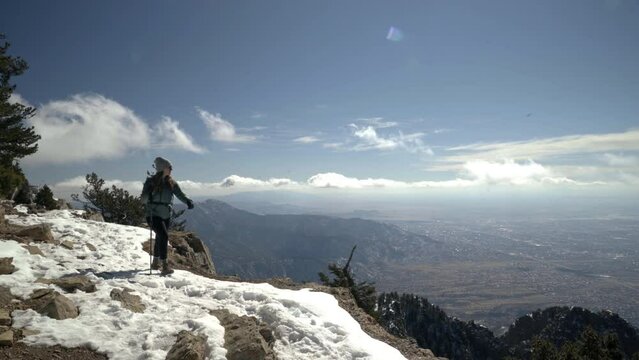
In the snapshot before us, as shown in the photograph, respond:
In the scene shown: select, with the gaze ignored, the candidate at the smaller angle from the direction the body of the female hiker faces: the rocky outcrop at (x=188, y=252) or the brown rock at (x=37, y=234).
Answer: the rocky outcrop

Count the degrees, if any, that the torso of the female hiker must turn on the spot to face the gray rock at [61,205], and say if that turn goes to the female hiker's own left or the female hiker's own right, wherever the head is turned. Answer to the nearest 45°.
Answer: approximately 45° to the female hiker's own left

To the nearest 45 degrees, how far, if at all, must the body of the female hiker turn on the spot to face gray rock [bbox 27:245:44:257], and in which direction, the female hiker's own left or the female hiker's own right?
approximately 135° to the female hiker's own left

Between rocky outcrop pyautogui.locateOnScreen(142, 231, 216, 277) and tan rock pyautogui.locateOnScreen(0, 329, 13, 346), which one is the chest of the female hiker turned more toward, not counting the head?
the rocky outcrop

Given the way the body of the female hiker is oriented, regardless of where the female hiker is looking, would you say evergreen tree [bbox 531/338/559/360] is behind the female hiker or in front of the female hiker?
in front

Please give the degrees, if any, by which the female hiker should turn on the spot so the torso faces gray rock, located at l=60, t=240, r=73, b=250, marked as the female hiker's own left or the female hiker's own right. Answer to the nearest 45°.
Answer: approximately 90° to the female hiker's own left

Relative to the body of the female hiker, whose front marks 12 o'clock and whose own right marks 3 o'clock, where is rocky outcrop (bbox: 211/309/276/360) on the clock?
The rocky outcrop is roughly at 4 o'clock from the female hiker.

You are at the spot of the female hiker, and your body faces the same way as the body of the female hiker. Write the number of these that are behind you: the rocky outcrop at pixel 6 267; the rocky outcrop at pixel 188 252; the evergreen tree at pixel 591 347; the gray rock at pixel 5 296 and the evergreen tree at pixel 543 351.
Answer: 2

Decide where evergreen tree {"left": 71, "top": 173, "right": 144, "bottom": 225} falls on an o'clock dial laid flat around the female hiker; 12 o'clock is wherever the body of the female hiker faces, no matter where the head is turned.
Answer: The evergreen tree is roughly at 10 o'clock from the female hiker.

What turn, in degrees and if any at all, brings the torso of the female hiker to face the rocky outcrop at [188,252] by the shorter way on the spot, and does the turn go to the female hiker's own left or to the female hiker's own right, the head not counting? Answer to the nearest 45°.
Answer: approximately 45° to the female hiker's own left

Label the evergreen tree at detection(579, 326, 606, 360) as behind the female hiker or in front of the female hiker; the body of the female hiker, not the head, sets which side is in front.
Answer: in front

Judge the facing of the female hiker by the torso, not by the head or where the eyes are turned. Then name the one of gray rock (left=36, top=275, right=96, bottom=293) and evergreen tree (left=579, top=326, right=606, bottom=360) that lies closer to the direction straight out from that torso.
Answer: the evergreen tree

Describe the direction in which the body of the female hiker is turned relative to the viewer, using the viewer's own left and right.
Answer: facing away from the viewer and to the right of the viewer
